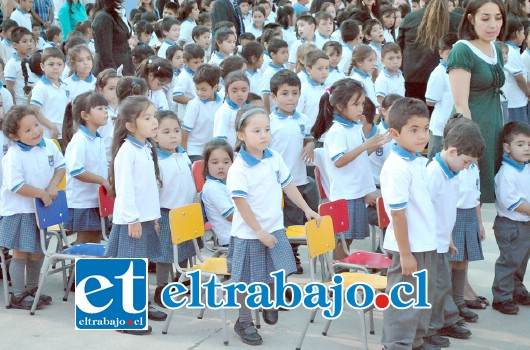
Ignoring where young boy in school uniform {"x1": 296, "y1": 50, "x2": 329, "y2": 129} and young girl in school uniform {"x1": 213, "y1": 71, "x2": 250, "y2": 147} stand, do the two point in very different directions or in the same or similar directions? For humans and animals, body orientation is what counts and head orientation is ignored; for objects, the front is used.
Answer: same or similar directions

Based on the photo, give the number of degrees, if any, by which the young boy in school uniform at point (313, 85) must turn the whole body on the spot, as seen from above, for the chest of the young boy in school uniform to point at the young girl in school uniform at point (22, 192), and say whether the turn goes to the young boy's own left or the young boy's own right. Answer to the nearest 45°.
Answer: approximately 90° to the young boy's own right

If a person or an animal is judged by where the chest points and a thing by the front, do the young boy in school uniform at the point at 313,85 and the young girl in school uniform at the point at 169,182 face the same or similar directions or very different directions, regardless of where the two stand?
same or similar directions

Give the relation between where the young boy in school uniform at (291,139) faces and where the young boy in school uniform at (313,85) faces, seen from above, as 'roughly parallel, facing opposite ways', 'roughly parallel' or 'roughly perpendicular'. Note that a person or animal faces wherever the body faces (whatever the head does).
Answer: roughly parallel

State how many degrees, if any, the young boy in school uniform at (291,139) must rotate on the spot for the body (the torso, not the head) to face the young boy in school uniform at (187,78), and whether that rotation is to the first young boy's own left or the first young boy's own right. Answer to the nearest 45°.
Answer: approximately 180°

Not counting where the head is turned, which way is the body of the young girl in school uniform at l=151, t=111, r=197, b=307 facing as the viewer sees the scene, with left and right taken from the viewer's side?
facing the viewer and to the right of the viewer
